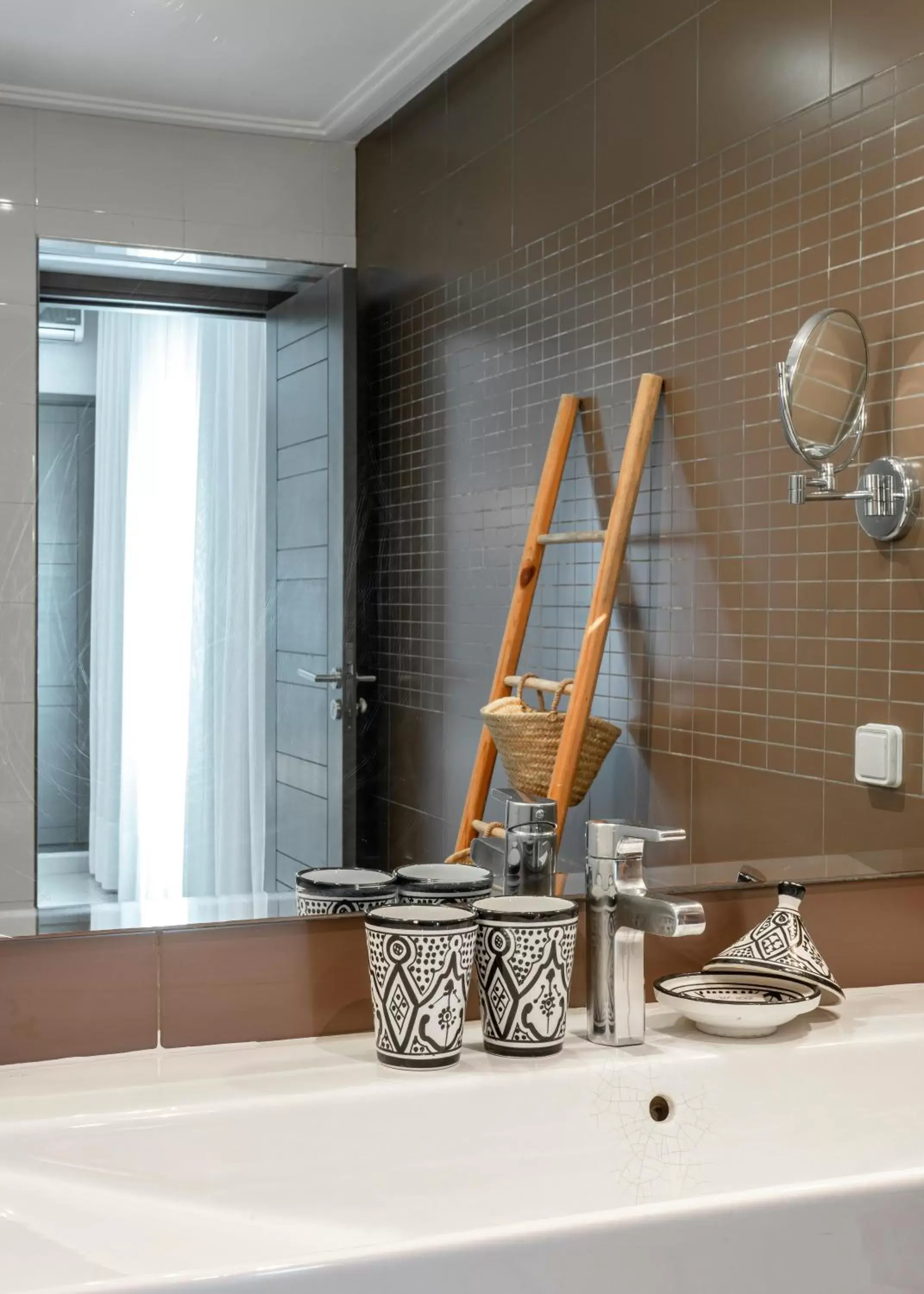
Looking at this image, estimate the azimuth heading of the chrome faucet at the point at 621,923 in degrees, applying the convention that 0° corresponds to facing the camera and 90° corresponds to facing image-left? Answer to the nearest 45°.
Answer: approximately 315°

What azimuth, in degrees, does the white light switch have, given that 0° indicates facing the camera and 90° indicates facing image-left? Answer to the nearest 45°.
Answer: approximately 45°
